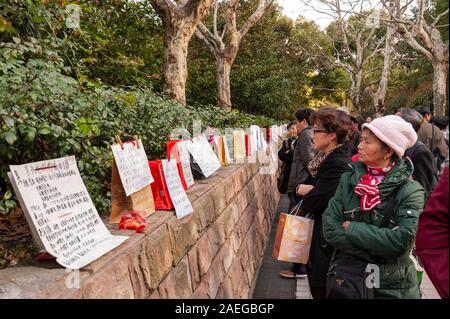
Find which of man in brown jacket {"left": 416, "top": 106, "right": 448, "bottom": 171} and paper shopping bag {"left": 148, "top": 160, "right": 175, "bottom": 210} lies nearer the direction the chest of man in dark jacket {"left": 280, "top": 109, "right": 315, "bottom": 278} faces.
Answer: the paper shopping bag

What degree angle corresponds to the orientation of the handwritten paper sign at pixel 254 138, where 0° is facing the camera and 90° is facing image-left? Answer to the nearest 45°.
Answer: approximately 315°

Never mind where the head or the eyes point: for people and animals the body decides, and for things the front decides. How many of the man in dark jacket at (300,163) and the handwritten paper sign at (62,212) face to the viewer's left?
1

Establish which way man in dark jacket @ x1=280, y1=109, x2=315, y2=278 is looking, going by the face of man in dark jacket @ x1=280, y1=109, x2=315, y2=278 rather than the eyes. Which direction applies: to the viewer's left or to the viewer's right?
to the viewer's left

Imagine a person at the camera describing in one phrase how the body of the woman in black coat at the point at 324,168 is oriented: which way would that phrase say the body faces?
to the viewer's left

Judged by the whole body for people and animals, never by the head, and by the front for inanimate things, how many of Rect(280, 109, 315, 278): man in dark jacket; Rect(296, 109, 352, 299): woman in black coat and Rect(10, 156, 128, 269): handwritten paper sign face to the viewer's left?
2

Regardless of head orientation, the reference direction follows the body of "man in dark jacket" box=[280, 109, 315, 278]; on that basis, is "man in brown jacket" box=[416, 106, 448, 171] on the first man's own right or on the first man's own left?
on the first man's own right

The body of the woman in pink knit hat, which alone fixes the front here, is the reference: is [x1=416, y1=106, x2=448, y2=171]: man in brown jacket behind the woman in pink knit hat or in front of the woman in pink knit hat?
behind

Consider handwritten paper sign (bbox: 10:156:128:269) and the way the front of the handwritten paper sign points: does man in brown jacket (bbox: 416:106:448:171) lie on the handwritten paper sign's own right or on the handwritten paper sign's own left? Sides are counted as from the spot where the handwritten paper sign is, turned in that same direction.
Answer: on the handwritten paper sign's own left

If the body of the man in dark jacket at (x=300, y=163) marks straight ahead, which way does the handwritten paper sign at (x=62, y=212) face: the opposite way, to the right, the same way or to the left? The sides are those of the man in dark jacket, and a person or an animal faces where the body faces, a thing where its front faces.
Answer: the opposite way

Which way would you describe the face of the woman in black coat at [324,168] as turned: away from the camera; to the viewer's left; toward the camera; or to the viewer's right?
to the viewer's left

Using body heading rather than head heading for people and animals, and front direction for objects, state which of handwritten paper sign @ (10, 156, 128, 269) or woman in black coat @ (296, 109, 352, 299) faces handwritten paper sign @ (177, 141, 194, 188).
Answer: the woman in black coat

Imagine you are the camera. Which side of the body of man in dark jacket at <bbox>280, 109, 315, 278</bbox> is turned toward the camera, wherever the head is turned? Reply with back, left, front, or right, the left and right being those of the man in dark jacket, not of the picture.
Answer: left
